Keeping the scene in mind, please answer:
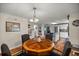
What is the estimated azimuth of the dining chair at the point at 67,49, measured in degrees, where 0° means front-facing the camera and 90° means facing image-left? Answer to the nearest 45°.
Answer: approximately 90°

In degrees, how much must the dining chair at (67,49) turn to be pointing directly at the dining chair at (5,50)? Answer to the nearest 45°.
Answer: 0° — it already faces it
